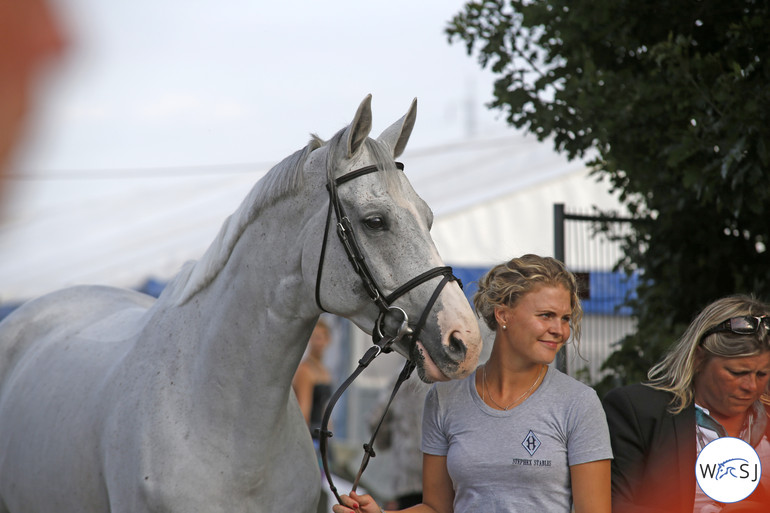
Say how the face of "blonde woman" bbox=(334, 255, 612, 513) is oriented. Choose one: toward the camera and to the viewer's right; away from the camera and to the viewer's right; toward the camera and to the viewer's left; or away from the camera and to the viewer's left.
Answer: toward the camera and to the viewer's right

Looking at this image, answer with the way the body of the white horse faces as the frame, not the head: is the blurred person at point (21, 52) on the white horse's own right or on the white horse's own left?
on the white horse's own right

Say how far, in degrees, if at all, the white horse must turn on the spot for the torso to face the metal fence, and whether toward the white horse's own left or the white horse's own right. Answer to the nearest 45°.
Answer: approximately 90° to the white horse's own left

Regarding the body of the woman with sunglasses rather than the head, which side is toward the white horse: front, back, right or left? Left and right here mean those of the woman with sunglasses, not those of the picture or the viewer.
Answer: right

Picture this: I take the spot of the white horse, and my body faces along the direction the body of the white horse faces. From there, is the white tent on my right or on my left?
on my left

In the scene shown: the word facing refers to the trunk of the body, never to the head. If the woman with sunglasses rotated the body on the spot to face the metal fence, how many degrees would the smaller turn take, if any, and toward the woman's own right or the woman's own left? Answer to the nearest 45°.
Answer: approximately 135° to the woman's own left

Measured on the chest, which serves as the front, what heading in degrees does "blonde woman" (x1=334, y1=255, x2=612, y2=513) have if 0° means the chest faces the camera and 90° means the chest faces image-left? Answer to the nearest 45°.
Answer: approximately 0°

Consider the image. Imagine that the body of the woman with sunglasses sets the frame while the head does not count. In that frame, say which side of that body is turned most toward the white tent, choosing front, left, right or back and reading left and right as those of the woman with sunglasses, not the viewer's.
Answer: back

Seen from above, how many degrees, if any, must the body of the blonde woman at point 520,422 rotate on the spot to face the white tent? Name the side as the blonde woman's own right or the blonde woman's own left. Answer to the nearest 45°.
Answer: approximately 180°

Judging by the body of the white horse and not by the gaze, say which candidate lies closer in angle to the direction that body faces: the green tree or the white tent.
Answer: the green tree

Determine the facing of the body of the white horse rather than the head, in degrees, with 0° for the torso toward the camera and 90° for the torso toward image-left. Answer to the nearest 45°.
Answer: approximately 315°

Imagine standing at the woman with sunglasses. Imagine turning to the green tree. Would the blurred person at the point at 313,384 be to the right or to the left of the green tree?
left

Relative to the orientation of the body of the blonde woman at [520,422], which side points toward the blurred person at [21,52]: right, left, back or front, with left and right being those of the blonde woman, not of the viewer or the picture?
front

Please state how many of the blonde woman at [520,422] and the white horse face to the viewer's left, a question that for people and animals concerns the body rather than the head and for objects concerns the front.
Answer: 0
